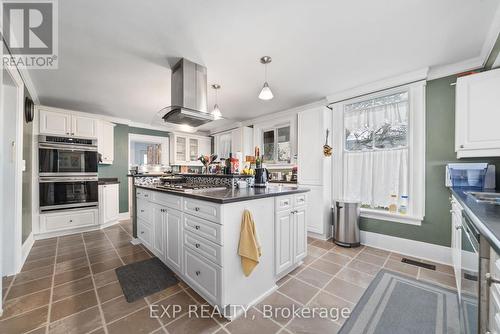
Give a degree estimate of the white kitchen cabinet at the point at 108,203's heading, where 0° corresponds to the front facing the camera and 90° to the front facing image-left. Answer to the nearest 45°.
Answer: approximately 315°

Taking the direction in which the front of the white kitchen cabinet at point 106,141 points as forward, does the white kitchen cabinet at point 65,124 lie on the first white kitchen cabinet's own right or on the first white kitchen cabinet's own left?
on the first white kitchen cabinet's own right

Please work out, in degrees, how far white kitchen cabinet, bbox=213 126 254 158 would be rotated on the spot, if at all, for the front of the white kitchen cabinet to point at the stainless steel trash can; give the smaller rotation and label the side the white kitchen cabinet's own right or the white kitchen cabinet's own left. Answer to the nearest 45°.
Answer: approximately 90° to the white kitchen cabinet's own left

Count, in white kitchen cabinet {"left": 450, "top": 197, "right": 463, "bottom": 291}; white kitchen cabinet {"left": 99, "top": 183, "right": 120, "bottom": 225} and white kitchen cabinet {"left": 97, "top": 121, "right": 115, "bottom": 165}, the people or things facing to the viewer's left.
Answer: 1

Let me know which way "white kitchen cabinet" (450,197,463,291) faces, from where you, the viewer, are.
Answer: facing to the left of the viewer

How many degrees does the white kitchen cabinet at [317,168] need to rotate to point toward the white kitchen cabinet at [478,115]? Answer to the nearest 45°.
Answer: approximately 90° to its left

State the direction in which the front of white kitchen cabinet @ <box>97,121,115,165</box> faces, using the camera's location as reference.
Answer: facing the viewer and to the right of the viewer
